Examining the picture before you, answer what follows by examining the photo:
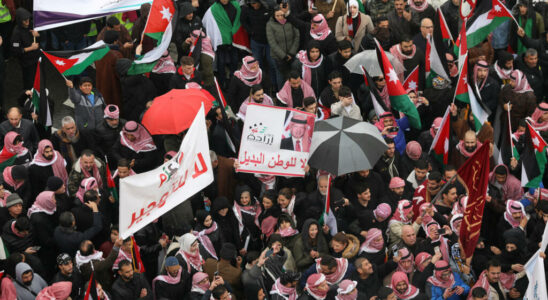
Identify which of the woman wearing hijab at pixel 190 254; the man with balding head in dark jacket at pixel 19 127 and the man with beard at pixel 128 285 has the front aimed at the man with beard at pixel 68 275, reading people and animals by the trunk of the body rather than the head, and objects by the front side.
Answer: the man with balding head in dark jacket at pixel 19 127

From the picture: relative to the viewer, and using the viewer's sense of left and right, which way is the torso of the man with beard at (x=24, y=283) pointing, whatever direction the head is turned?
facing the viewer and to the right of the viewer

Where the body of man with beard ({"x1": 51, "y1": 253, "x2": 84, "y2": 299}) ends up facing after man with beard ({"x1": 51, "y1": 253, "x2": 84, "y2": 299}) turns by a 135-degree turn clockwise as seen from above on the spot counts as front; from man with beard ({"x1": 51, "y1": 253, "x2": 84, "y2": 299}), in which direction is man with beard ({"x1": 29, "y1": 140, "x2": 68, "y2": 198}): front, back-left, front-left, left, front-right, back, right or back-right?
right

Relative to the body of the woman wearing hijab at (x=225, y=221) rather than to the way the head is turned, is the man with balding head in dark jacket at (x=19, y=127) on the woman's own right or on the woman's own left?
on the woman's own right

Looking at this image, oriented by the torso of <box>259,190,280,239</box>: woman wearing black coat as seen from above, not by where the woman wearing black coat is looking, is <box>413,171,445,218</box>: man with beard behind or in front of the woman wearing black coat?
behind

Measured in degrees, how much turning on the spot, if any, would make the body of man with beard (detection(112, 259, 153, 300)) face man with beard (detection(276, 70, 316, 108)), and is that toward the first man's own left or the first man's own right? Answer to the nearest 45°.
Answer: approximately 90° to the first man's own left

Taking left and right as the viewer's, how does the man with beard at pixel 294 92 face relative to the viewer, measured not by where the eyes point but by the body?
facing the viewer

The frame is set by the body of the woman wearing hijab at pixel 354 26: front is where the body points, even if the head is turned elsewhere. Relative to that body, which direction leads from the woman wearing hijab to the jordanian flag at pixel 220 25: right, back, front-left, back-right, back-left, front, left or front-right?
right

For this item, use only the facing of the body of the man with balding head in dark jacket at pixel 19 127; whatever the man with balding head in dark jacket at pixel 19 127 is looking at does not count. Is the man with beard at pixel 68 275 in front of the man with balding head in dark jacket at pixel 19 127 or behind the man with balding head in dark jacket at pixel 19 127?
in front

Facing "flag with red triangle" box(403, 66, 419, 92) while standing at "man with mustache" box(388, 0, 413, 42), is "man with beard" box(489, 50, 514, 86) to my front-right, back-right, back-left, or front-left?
front-left

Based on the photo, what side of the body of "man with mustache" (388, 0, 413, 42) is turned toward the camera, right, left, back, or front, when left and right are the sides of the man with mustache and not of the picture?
front

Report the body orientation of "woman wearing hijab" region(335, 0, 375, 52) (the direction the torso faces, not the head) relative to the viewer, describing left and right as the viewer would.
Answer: facing the viewer

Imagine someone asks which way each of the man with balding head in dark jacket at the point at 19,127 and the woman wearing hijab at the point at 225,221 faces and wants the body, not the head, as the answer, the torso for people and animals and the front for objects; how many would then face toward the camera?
2

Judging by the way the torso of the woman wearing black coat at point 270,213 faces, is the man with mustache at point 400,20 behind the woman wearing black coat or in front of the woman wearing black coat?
behind

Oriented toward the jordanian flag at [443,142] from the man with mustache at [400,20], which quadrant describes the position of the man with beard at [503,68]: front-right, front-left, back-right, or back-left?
front-left
